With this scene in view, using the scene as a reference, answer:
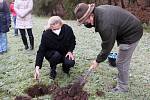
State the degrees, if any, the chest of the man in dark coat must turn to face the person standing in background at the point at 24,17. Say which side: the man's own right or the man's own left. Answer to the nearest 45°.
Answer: approximately 45° to the man's own right

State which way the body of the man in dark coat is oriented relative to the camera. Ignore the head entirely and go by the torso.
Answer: to the viewer's left
